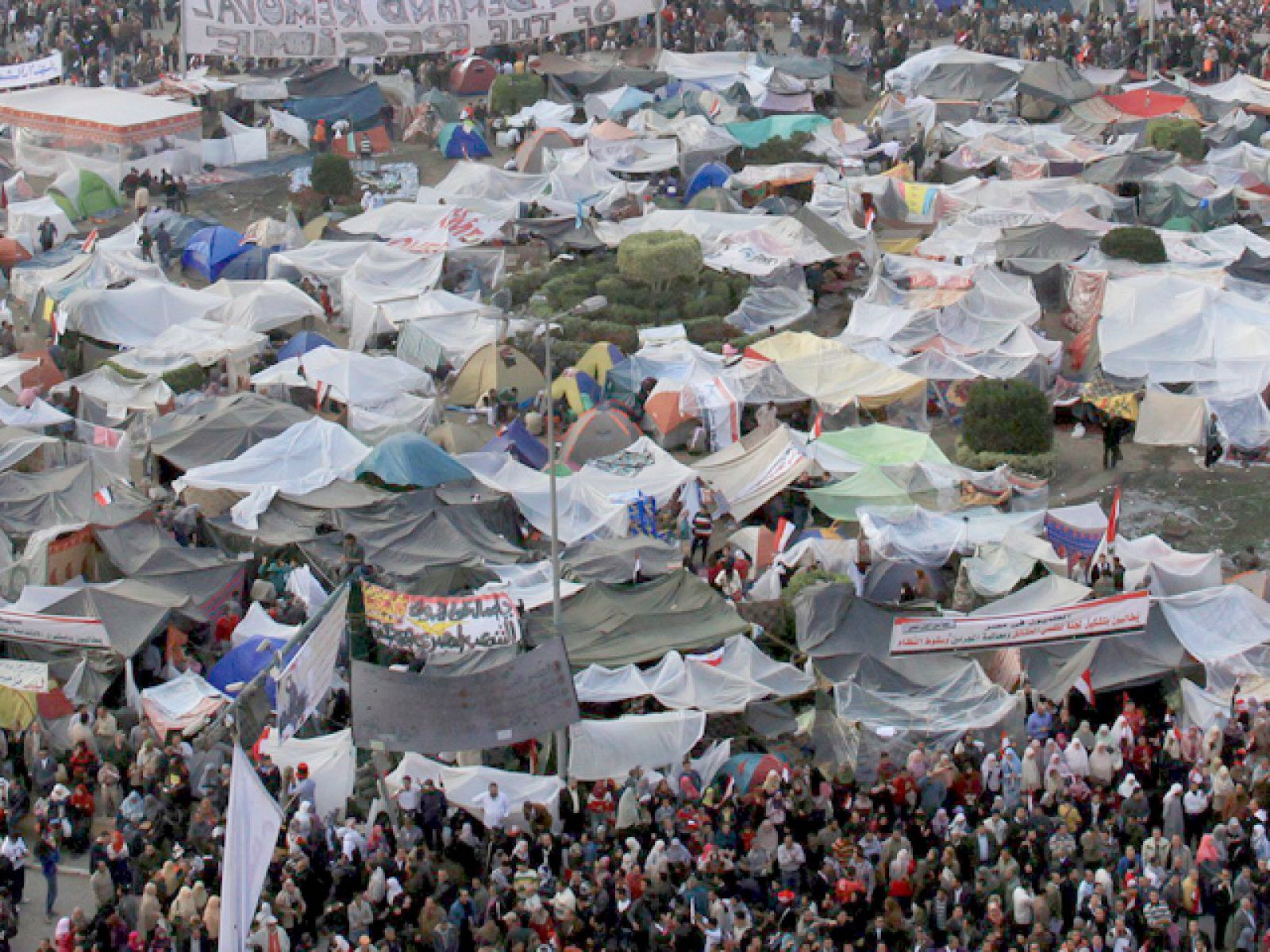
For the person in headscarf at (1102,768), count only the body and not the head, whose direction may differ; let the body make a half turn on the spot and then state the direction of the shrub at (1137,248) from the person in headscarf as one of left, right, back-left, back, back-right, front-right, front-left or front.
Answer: front

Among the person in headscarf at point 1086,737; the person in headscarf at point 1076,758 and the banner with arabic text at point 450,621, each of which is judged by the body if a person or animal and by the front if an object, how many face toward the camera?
3

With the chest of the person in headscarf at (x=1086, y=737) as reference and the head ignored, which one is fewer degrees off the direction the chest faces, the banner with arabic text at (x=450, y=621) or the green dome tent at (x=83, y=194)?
the banner with arabic text

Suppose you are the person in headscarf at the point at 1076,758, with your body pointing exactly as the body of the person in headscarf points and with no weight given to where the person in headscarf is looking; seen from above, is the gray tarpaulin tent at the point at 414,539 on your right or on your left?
on your right

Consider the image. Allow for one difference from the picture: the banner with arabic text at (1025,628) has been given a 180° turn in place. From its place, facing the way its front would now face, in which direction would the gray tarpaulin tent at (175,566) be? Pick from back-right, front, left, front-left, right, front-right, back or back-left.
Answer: left

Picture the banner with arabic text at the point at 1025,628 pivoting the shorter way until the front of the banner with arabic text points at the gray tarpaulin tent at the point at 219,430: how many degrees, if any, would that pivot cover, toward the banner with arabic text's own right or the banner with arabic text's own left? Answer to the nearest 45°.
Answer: approximately 90° to the banner with arabic text's own right

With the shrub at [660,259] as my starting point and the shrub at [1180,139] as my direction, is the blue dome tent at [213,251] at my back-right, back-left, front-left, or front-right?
back-left

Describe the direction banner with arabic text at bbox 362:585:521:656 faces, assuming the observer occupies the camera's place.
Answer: facing the viewer

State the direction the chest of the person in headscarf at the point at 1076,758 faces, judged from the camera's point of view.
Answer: toward the camera

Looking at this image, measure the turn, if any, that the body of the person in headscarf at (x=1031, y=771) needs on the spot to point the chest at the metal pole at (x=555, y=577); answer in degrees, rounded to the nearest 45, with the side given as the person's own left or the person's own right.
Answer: approximately 90° to the person's own right

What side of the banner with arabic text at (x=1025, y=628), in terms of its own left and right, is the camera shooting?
front

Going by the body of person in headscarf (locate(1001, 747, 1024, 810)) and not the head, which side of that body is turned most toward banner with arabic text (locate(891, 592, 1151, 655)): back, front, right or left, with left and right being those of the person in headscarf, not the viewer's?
back

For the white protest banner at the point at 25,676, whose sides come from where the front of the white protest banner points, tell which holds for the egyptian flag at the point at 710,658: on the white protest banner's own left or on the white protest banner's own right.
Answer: on the white protest banner's own left

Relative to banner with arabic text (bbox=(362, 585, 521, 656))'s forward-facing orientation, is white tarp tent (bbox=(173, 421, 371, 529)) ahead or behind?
behind

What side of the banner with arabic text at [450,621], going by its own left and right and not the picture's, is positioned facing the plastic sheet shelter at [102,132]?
back

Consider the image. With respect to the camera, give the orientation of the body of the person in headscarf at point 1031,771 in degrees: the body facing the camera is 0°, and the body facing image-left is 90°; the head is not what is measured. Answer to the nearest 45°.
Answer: approximately 0°
